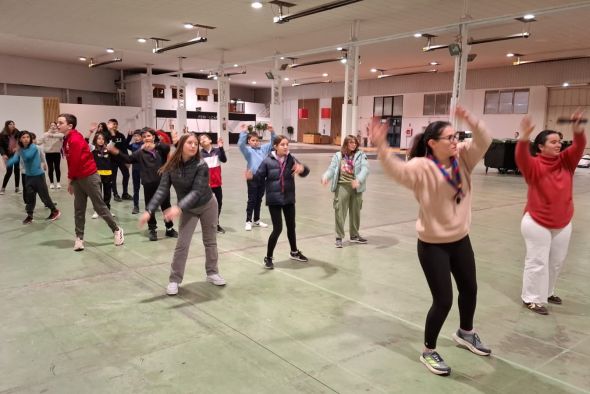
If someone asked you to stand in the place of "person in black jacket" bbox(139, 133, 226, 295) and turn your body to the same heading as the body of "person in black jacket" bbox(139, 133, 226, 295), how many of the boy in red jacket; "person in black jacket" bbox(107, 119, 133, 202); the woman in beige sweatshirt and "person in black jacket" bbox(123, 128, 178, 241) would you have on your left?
1

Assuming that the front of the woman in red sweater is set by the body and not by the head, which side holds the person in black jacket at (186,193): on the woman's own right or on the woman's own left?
on the woman's own right

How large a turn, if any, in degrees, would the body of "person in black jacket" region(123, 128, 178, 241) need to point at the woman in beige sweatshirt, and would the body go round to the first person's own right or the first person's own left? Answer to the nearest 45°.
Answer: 0° — they already face them

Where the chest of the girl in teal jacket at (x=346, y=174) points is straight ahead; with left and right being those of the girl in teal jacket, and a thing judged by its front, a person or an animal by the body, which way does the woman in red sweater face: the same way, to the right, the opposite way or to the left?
the same way

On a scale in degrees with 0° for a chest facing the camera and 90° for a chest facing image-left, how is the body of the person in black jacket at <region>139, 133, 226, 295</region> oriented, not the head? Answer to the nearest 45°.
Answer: approximately 45°

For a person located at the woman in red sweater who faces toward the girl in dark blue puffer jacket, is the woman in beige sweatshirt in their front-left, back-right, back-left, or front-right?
front-left

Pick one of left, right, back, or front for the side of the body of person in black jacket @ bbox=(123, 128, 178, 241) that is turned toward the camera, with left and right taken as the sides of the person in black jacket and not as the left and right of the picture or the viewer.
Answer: front

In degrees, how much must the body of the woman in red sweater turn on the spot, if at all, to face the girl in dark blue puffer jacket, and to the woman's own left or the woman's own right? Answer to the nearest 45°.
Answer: approximately 135° to the woman's own right

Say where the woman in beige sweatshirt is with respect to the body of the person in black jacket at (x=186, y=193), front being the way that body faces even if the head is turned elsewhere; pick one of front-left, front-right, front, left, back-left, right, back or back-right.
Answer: left

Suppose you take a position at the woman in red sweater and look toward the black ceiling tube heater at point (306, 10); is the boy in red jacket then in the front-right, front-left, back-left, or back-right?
front-left

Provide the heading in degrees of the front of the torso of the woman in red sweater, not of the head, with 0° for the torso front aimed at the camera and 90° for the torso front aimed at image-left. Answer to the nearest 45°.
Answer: approximately 315°

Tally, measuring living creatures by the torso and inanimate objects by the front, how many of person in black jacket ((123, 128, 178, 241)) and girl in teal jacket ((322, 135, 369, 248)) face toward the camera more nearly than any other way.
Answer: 2

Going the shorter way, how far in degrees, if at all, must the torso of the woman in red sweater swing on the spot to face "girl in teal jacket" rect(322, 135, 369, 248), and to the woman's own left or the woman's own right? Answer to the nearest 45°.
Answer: approximately 180°

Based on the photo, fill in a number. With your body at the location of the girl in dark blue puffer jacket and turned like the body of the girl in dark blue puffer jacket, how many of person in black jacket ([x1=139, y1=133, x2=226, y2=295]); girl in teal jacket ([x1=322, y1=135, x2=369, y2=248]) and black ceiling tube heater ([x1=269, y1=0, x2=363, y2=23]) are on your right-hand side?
1
